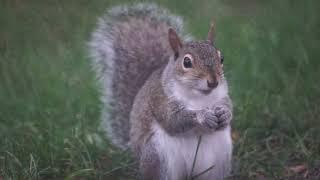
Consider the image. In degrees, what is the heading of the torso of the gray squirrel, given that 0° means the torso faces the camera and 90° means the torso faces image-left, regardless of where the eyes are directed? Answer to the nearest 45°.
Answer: approximately 315°
